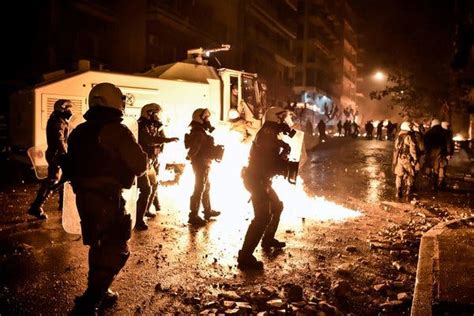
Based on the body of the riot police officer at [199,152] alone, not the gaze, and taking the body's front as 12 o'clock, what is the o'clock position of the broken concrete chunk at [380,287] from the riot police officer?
The broken concrete chunk is roughly at 2 o'clock from the riot police officer.

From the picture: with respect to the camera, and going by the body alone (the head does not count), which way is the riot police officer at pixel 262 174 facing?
to the viewer's right

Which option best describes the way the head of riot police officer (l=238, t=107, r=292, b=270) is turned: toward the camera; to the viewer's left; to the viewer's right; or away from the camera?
to the viewer's right

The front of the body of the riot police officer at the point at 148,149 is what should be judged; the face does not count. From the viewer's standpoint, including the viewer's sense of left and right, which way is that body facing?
facing to the right of the viewer

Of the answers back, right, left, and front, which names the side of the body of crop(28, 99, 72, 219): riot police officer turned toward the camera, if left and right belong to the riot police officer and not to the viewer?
right

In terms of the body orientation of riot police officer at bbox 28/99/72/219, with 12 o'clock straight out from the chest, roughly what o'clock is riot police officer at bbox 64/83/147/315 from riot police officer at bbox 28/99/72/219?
riot police officer at bbox 64/83/147/315 is roughly at 3 o'clock from riot police officer at bbox 28/99/72/219.

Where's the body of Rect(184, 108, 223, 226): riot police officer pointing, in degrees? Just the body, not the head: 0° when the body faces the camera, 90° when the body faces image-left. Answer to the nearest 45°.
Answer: approximately 270°

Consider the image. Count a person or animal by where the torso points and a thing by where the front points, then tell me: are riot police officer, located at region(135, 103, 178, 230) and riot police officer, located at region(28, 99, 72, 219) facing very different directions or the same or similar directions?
same or similar directions

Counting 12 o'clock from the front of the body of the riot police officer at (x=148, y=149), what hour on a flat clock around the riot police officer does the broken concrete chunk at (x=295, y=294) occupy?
The broken concrete chunk is roughly at 2 o'clock from the riot police officer.
